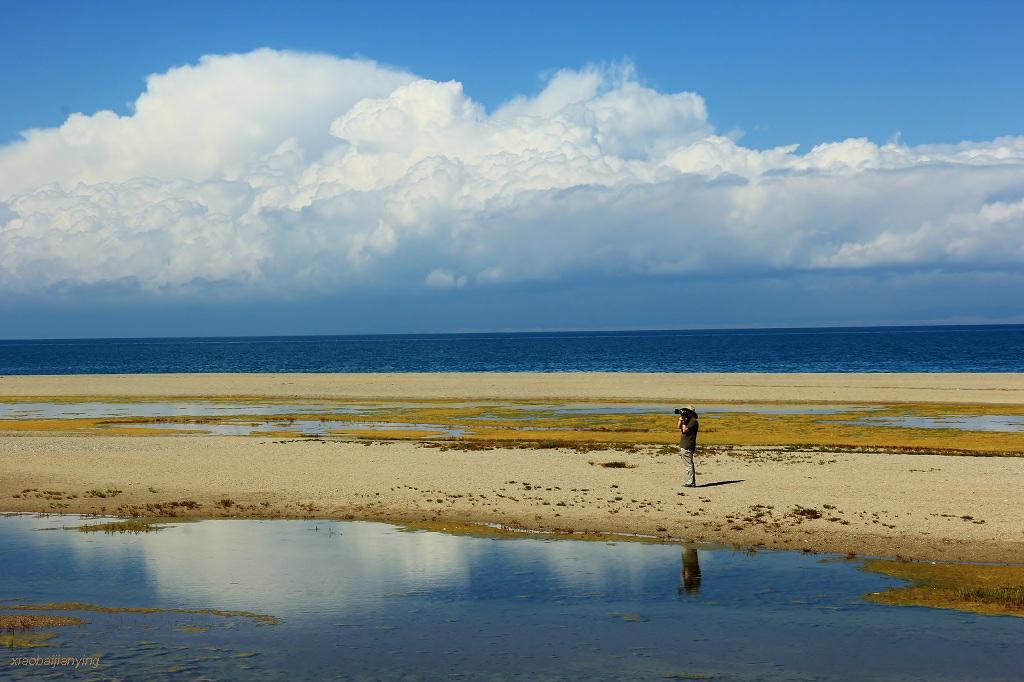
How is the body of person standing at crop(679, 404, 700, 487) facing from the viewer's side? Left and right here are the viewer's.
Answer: facing to the left of the viewer
